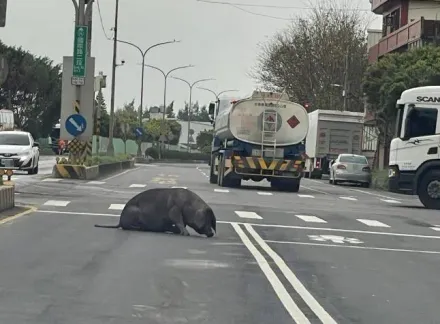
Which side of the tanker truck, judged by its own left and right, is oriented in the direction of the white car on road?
left

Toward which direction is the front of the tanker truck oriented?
away from the camera

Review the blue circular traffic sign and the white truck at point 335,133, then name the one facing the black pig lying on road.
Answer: the blue circular traffic sign

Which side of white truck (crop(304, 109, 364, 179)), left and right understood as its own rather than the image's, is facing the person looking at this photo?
back

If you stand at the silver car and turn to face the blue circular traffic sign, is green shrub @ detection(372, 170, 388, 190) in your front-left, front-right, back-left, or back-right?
back-left

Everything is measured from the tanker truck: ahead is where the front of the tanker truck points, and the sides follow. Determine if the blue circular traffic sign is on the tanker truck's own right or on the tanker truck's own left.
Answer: on the tanker truck's own left

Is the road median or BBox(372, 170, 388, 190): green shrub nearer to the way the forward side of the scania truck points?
the road median

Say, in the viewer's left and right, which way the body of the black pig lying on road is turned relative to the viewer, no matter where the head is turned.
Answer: facing to the right of the viewer
